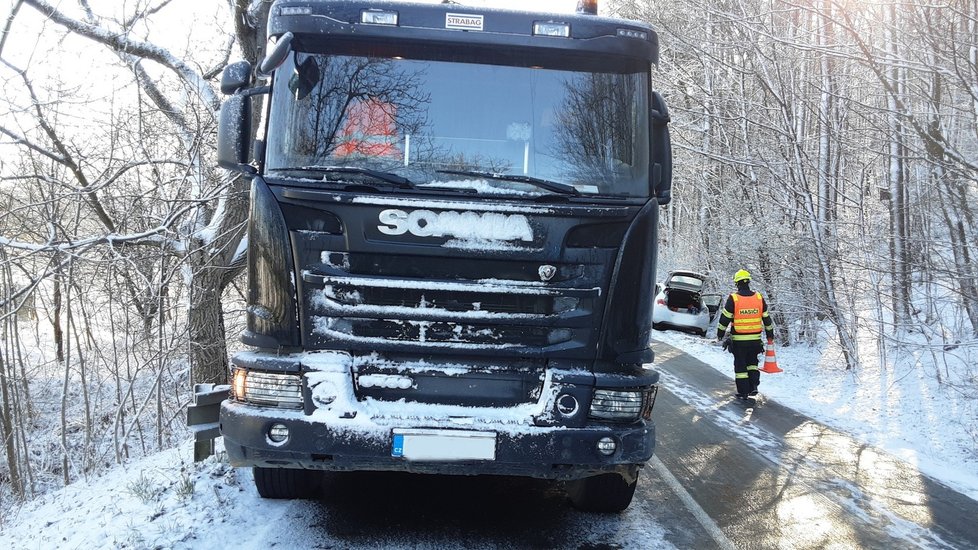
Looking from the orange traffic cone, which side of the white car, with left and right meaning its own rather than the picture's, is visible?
back

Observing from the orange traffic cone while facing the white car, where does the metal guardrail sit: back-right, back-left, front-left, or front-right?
back-left

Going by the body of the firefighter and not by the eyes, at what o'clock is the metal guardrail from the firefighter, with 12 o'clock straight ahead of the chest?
The metal guardrail is roughly at 7 o'clock from the firefighter.

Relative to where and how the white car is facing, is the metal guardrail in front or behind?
behind

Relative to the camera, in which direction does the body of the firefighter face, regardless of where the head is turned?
away from the camera

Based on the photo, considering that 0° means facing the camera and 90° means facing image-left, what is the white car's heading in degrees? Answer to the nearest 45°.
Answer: approximately 180°
